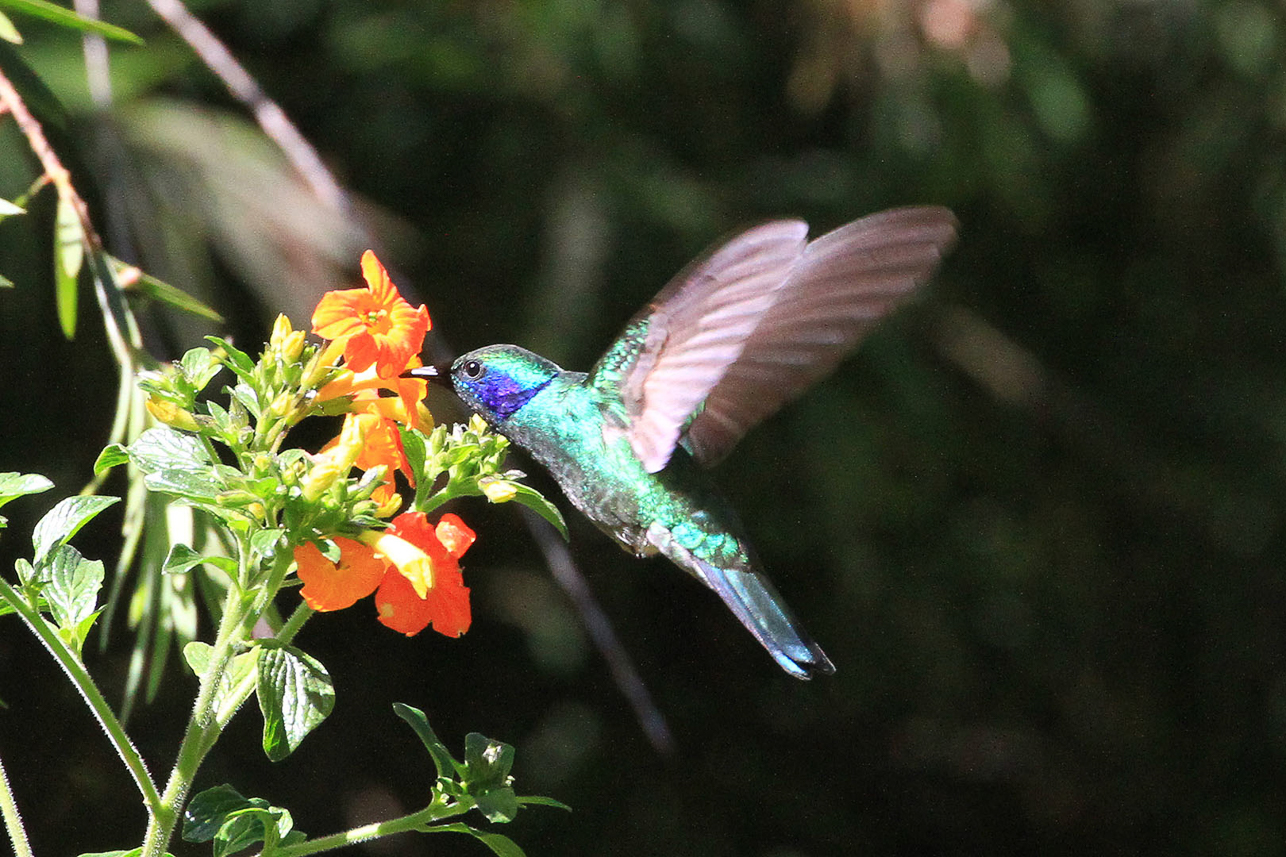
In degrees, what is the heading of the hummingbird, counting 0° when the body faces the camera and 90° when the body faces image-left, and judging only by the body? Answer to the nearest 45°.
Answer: approximately 90°

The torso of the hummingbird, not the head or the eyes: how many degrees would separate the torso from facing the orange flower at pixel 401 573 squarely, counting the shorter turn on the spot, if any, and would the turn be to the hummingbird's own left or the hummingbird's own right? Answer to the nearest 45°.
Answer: approximately 45° to the hummingbird's own left

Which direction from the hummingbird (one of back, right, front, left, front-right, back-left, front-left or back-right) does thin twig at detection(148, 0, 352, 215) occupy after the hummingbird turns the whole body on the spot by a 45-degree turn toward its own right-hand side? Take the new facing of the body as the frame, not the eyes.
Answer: front

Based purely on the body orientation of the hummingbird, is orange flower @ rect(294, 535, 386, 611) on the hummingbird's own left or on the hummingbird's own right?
on the hummingbird's own left
